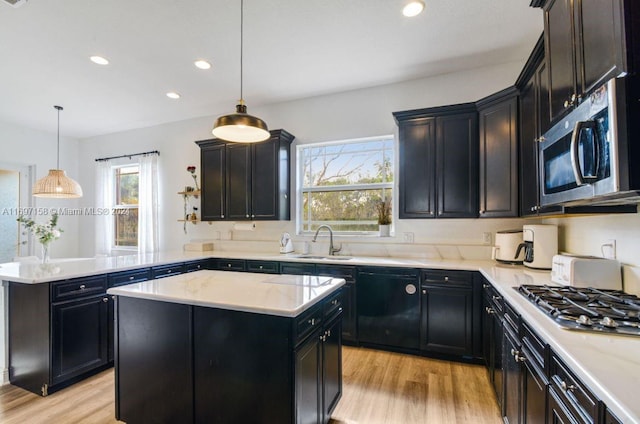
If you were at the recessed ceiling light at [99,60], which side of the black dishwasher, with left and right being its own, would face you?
right

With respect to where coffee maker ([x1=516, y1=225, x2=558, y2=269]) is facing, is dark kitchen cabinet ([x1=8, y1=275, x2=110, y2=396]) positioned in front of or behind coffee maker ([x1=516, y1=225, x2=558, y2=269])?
in front

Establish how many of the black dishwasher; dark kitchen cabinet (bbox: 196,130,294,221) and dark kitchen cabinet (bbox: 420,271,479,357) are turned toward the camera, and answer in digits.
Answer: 3

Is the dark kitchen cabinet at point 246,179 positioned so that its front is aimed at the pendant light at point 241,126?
yes

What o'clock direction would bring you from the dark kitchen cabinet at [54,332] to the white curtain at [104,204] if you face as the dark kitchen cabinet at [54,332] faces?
The white curtain is roughly at 8 o'clock from the dark kitchen cabinet.

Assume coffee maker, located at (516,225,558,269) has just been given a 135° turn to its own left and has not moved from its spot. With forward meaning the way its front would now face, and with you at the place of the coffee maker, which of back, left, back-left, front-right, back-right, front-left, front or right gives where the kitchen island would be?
back-right

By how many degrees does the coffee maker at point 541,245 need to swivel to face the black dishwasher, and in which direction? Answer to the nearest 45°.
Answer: approximately 45° to its right

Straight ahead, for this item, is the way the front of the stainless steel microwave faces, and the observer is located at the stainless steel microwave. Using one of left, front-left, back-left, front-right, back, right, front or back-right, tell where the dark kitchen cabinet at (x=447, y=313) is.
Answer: right

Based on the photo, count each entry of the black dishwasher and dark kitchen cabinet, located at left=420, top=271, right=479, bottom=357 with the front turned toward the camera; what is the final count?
2

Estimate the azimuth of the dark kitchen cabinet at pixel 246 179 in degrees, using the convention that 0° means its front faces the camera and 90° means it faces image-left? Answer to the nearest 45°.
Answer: approximately 0°

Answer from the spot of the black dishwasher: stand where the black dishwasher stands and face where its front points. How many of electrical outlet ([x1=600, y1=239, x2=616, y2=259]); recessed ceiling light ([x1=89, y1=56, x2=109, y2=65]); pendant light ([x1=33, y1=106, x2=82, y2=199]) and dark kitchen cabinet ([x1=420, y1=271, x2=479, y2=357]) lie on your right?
2

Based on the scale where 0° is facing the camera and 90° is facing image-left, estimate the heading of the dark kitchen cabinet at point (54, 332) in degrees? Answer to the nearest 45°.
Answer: approximately 315°

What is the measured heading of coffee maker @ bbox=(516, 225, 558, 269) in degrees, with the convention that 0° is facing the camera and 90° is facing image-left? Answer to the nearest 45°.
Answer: approximately 45°

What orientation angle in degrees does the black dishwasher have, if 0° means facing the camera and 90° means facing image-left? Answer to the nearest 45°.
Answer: approximately 0°
